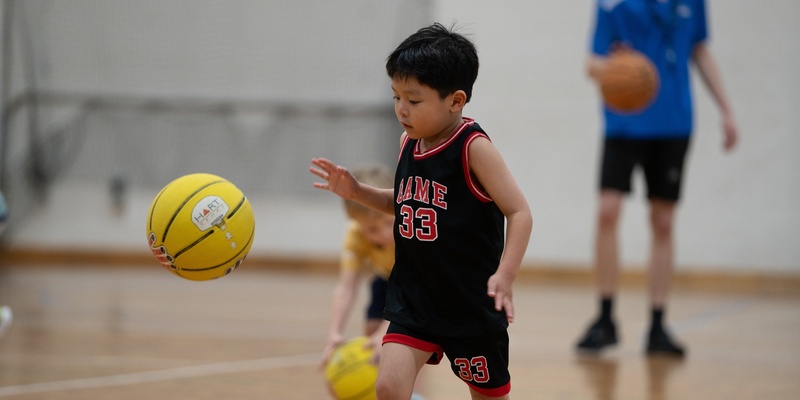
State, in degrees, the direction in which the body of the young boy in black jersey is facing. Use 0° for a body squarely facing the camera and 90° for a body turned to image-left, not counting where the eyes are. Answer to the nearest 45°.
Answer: approximately 45°
